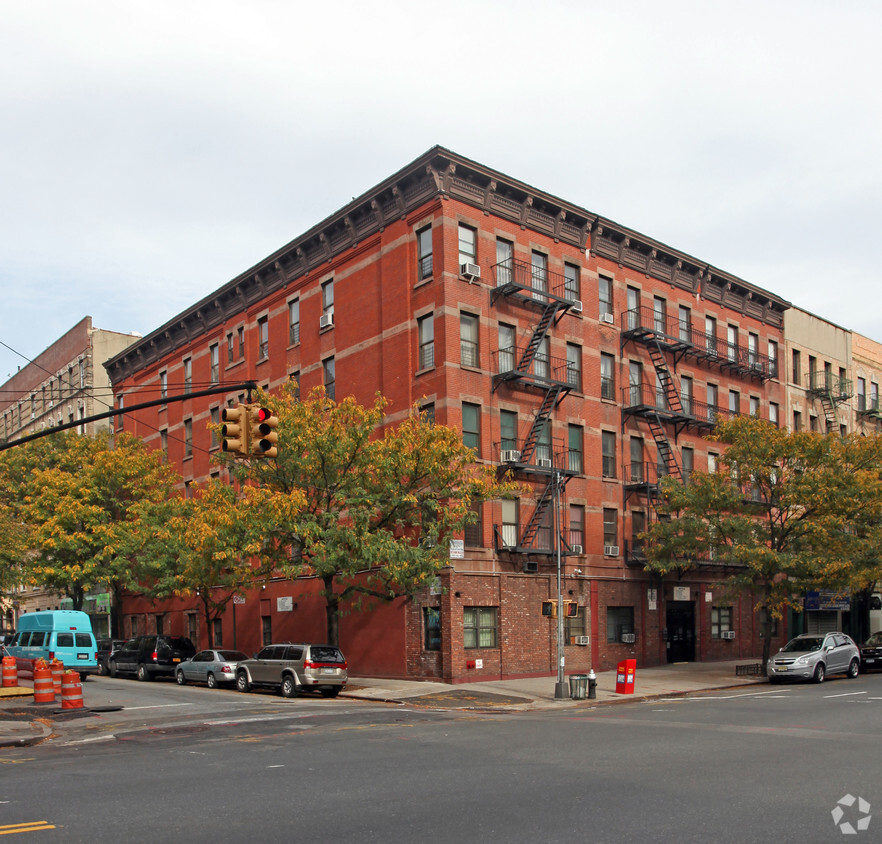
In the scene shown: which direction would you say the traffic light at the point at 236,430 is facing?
to the viewer's left

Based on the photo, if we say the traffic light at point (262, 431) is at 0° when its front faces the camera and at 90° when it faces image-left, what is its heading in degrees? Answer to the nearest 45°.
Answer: approximately 315°

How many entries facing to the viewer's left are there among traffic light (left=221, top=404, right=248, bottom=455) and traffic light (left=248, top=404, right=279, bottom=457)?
1

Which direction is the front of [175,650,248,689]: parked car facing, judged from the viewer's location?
facing away from the viewer and to the left of the viewer

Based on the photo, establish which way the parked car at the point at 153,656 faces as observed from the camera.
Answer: facing away from the viewer and to the left of the viewer

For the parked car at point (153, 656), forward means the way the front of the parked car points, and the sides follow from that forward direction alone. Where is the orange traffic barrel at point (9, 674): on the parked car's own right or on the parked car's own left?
on the parked car's own left

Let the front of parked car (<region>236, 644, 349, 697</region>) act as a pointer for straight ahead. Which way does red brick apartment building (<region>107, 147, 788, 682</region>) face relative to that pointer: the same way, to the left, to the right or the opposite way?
the opposite way
